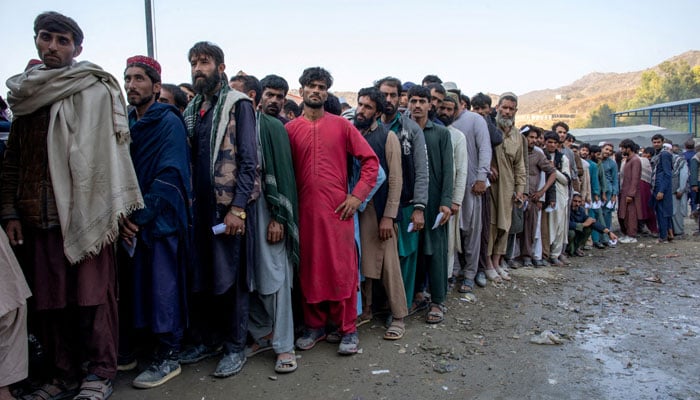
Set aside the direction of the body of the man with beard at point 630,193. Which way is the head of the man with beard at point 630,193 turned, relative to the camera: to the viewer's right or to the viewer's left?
to the viewer's left

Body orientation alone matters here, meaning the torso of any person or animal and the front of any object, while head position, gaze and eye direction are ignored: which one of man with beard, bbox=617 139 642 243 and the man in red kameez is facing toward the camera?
the man in red kameez

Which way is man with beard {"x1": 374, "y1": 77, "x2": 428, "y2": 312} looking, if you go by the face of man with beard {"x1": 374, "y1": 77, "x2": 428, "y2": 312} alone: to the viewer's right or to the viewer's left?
to the viewer's left

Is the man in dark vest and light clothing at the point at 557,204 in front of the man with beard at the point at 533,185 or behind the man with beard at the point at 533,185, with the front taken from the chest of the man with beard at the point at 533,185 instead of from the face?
behind

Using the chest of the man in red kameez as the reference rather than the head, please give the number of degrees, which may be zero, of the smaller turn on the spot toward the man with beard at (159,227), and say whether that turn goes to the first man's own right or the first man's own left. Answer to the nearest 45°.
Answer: approximately 45° to the first man's own right

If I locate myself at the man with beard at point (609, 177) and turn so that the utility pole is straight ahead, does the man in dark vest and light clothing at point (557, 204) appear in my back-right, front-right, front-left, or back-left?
front-left

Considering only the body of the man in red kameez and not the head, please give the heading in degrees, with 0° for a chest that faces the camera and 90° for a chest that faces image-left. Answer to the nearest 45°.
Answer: approximately 0°

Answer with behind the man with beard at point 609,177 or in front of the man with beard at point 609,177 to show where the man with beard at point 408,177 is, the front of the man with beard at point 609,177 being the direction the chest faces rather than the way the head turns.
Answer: in front

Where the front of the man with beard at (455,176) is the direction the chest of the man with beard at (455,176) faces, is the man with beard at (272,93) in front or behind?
in front

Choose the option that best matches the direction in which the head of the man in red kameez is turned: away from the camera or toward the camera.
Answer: toward the camera

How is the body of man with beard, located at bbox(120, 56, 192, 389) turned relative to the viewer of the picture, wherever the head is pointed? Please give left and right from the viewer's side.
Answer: facing the viewer and to the left of the viewer
